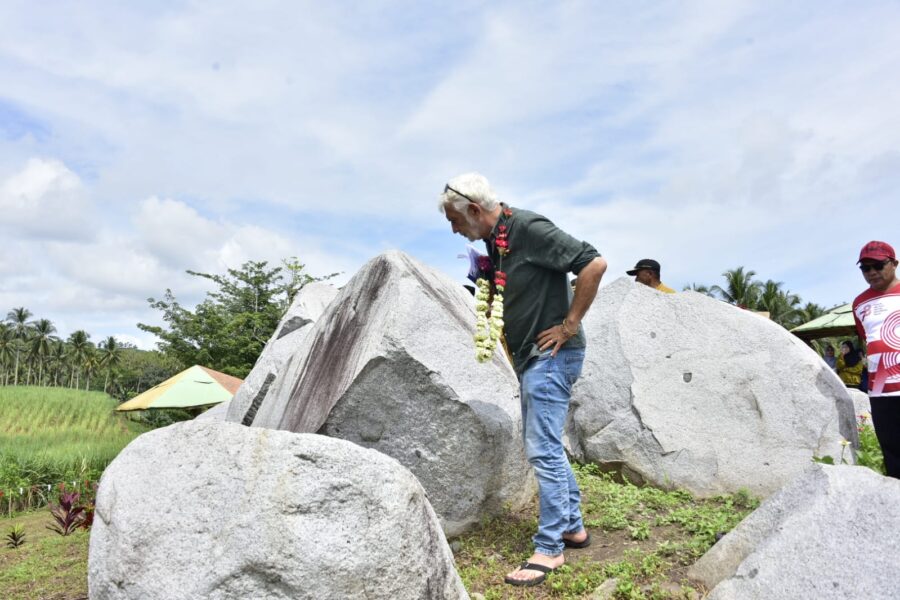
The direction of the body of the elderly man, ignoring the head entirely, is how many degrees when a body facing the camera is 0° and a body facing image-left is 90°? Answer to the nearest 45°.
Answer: approximately 90°

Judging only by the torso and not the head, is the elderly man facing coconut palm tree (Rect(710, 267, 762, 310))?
no

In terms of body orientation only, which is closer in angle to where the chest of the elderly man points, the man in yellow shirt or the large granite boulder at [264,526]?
the large granite boulder

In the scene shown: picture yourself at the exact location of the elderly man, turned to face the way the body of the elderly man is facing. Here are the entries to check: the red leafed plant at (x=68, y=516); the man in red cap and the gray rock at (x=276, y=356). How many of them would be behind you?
1

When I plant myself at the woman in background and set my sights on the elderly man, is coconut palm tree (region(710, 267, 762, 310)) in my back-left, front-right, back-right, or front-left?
back-right

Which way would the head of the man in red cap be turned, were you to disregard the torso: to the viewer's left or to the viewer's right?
to the viewer's left

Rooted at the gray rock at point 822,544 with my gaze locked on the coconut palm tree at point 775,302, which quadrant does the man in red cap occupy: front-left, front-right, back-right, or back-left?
front-right

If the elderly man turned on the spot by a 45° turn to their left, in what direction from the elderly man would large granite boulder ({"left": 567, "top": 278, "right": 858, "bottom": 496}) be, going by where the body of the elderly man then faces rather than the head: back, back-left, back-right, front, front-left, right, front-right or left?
back

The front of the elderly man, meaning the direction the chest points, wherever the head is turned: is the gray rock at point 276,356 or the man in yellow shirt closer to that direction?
the gray rock

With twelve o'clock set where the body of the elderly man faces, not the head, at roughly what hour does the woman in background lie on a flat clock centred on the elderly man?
The woman in background is roughly at 4 o'clock from the elderly man.

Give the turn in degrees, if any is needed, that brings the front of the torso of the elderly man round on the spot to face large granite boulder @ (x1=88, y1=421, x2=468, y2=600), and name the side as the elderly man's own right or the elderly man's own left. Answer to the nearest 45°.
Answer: approximately 45° to the elderly man's own left

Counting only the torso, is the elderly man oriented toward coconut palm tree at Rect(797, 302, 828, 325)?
no

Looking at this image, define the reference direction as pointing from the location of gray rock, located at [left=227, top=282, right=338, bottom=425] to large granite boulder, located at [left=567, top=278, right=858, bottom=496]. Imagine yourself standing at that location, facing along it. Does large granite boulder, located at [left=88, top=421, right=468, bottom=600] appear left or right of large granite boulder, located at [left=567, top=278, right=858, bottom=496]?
right

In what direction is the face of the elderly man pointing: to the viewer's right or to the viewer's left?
to the viewer's left

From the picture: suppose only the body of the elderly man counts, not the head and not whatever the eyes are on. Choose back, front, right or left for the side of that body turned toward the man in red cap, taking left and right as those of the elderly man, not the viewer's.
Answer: back
